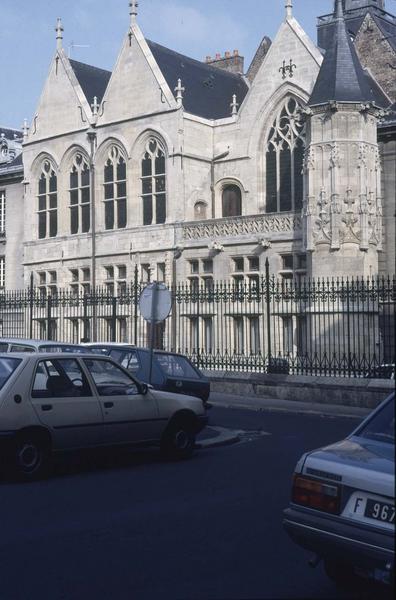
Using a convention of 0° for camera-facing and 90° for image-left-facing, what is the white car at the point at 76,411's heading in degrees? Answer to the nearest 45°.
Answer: approximately 225°

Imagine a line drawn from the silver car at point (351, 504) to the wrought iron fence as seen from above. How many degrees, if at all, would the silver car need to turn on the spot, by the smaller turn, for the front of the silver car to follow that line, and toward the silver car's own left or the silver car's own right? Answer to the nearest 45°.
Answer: approximately 45° to the silver car's own left

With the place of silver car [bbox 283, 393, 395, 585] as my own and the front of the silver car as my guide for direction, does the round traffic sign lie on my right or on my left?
on my left

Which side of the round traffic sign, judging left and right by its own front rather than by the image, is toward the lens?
back

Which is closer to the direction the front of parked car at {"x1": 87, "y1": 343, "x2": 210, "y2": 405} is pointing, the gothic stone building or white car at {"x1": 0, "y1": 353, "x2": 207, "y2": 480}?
the gothic stone building

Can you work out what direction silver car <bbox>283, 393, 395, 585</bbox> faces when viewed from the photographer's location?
facing away from the viewer and to the right of the viewer

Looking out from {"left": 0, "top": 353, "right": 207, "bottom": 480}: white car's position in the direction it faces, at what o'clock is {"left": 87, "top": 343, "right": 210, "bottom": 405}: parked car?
The parked car is roughly at 11 o'clock from the white car.
